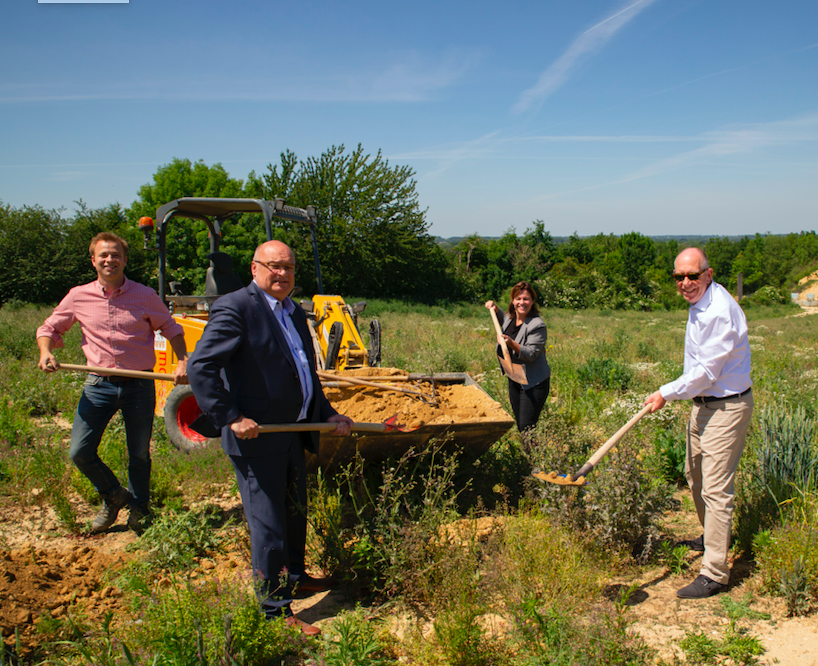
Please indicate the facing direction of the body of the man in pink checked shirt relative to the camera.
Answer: toward the camera

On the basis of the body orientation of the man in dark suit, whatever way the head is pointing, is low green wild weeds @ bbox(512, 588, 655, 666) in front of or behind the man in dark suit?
in front

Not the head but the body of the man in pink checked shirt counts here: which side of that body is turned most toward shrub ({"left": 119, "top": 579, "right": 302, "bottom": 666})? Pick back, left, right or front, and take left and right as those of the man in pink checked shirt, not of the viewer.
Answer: front

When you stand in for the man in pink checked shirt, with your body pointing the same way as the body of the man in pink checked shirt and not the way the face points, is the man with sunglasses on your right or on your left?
on your left

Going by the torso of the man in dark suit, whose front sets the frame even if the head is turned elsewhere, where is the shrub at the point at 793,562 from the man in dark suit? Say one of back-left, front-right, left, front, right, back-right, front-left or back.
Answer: front-left

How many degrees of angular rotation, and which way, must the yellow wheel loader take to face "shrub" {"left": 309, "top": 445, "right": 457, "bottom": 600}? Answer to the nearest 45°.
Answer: approximately 45° to its right

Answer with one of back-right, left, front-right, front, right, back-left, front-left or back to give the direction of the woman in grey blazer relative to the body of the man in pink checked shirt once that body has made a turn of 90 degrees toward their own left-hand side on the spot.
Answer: front

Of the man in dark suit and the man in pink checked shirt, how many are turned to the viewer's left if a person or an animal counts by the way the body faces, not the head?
0

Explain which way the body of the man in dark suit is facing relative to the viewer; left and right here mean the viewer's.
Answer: facing the viewer and to the right of the viewer

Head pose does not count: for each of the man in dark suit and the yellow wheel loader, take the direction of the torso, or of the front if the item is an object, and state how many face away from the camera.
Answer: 0

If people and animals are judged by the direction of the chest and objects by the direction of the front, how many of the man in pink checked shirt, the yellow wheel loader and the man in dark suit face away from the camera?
0

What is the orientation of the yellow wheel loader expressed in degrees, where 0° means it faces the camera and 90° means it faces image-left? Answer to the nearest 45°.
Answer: approximately 315°

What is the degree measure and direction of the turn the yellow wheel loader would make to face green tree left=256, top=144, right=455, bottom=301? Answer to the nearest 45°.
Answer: approximately 135° to its left

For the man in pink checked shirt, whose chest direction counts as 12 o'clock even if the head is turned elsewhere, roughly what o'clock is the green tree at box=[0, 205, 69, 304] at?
The green tree is roughly at 6 o'clock from the man in pink checked shirt.
